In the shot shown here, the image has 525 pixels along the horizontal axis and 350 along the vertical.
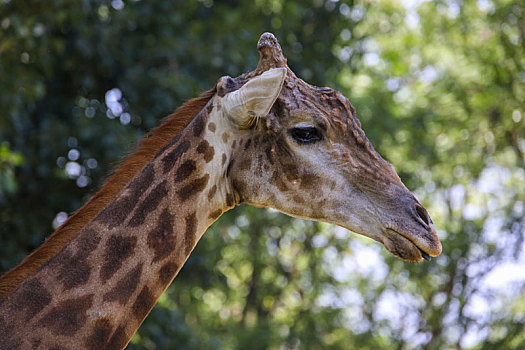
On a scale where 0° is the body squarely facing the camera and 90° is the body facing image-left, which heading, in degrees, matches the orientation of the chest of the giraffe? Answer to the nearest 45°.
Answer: approximately 270°
